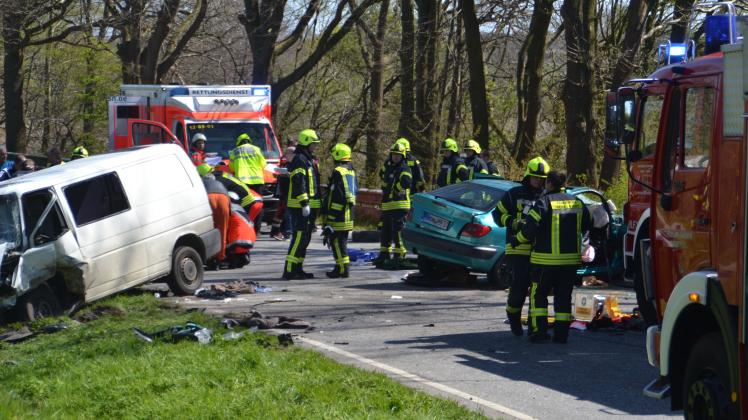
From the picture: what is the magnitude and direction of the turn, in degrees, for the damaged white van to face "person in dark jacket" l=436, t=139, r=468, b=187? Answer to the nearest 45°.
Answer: approximately 180°

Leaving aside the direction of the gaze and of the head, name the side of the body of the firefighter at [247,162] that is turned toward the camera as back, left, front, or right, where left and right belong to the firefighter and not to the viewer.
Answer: back

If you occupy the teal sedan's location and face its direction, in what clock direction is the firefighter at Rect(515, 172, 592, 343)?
The firefighter is roughly at 4 o'clock from the teal sedan.

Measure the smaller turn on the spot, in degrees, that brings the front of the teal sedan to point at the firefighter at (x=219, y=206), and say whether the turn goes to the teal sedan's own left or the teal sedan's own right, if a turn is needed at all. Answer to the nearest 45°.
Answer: approximately 135° to the teal sedan's own left

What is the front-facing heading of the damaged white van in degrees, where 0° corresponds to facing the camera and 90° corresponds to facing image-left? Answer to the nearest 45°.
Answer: approximately 45°
